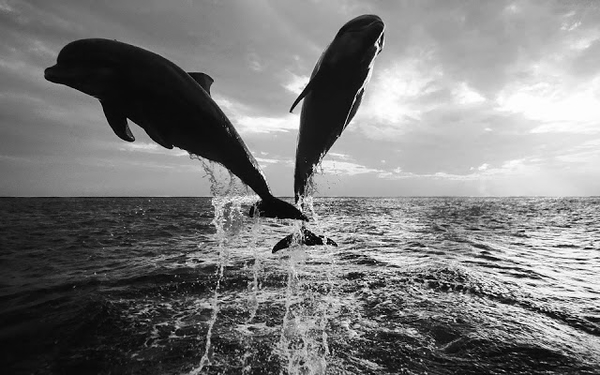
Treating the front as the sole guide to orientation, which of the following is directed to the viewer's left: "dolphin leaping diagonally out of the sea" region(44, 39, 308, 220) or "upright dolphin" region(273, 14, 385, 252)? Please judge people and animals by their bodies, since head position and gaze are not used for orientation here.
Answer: "dolphin leaping diagonally out of the sea" region(44, 39, 308, 220)

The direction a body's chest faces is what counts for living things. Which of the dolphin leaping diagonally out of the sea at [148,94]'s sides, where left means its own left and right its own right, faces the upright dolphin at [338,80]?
back

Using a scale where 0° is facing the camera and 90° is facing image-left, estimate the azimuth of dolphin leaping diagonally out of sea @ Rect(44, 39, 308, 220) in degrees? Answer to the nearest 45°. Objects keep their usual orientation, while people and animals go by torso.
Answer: approximately 90°

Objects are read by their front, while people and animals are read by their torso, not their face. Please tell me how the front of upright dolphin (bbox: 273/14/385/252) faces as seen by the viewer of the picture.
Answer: facing away from the viewer and to the right of the viewer
